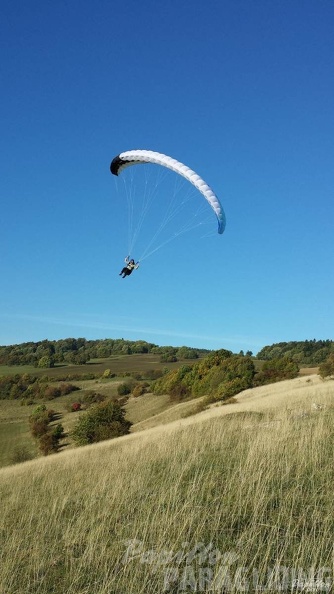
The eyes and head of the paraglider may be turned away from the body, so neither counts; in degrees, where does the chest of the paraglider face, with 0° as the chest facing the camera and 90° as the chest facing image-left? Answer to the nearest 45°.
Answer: approximately 45°
